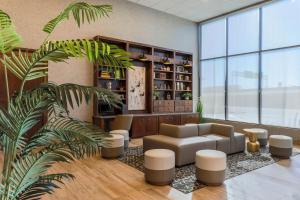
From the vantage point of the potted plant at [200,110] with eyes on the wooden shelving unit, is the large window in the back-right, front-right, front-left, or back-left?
back-left

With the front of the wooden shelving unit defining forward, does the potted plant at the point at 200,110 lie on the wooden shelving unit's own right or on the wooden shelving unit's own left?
on the wooden shelving unit's own left

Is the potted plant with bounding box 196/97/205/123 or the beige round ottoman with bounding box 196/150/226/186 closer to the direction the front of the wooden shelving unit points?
the beige round ottoman

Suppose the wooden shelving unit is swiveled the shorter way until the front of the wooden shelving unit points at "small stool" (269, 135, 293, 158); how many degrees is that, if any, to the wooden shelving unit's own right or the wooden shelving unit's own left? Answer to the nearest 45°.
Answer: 0° — it already faces it

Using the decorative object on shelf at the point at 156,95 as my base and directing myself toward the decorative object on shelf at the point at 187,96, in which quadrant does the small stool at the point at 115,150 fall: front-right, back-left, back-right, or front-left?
back-right

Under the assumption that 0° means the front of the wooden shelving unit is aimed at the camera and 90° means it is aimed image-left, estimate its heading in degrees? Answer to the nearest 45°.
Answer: approximately 315°

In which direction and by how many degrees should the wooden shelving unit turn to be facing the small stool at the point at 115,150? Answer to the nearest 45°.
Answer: approximately 45° to its right

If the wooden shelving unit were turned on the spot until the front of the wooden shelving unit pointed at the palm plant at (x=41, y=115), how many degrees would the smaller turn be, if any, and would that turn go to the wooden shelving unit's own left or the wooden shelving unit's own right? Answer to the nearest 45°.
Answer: approximately 45° to the wooden shelving unit's own right
